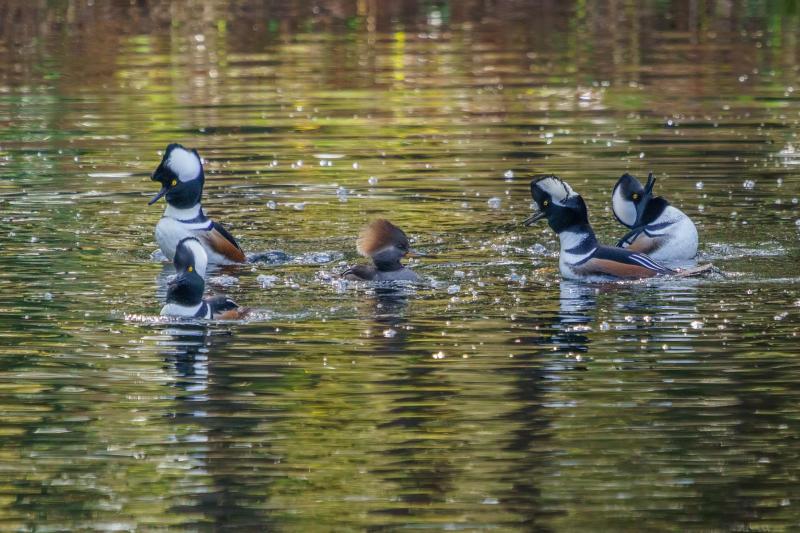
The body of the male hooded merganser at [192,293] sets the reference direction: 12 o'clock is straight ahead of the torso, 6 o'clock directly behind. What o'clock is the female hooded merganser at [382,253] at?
The female hooded merganser is roughly at 6 o'clock from the male hooded merganser.

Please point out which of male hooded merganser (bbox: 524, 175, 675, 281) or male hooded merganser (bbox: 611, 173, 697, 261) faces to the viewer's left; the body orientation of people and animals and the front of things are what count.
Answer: male hooded merganser (bbox: 524, 175, 675, 281)

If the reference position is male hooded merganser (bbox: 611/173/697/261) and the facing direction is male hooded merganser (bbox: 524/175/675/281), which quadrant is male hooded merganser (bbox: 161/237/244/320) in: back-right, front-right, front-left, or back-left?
front-right

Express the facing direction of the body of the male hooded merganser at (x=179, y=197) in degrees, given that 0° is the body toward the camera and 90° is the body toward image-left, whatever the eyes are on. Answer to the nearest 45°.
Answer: approximately 45°

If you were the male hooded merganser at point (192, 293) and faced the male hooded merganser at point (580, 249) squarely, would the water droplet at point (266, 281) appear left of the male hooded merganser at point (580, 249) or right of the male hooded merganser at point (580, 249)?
left

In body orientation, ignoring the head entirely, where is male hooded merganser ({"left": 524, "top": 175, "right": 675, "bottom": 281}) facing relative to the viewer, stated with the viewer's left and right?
facing to the left of the viewer

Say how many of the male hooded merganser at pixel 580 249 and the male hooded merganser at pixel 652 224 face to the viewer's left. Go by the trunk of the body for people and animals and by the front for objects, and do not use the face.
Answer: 1

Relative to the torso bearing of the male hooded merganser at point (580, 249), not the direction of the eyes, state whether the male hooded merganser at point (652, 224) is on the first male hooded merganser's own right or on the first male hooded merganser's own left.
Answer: on the first male hooded merganser's own right

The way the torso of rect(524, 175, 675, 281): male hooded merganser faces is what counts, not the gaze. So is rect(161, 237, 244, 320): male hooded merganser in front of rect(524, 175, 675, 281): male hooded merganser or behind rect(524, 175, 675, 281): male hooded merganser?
in front

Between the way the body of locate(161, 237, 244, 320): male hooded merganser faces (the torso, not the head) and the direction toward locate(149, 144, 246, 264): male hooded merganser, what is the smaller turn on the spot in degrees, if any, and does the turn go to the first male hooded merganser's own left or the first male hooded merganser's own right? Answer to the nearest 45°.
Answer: approximately 135° to the first male hooded merganser's own right

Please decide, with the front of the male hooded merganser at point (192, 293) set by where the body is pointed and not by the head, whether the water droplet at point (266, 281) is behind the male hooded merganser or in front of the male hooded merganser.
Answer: behind

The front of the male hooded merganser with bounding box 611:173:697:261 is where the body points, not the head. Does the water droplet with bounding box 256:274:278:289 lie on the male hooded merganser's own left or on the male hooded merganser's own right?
on the male hooded merganser's own right
